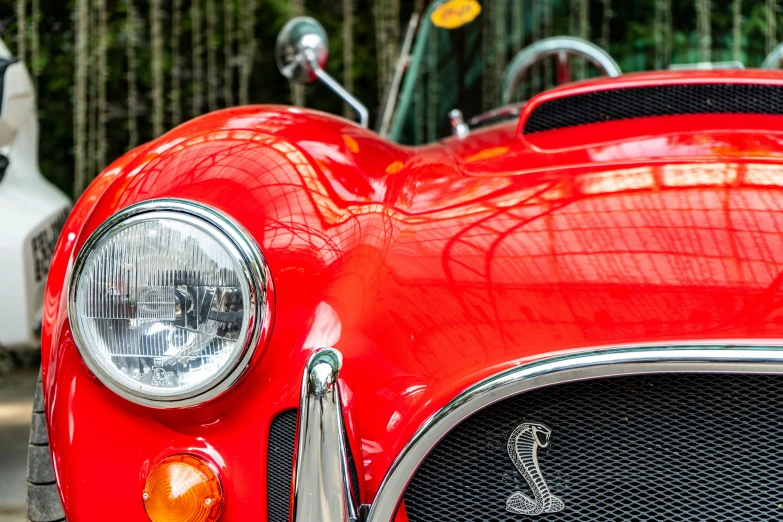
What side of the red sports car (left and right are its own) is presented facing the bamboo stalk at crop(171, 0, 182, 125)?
back

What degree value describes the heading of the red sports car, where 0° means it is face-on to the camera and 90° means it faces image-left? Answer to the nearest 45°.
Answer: approximately 0°

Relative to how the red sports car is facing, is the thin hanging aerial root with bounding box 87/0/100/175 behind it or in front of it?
behind

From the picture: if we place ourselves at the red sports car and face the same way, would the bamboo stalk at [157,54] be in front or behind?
behind

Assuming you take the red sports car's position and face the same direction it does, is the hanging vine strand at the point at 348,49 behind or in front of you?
behind

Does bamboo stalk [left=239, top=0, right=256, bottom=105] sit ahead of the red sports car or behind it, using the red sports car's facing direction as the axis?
behind

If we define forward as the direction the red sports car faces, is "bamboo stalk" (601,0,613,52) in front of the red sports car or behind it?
behind

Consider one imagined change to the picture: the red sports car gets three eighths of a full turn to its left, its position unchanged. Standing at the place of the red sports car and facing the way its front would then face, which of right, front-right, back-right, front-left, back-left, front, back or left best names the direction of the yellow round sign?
front-left

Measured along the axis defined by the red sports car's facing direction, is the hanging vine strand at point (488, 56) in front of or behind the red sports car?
behind

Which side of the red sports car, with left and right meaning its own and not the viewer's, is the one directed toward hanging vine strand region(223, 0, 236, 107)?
back

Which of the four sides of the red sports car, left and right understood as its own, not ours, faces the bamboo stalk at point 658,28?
back
